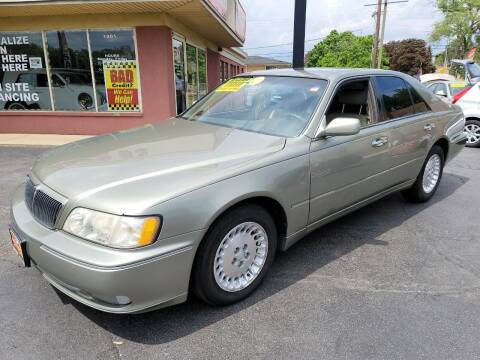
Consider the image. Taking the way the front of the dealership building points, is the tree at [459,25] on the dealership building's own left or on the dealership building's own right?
on the dealership building's own left

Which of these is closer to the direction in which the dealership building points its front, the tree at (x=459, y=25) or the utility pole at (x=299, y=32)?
the utility pole

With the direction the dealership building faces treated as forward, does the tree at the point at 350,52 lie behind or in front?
behind

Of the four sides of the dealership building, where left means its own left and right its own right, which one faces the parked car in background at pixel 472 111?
left

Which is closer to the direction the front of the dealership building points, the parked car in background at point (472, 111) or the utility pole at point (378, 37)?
the parked car in background

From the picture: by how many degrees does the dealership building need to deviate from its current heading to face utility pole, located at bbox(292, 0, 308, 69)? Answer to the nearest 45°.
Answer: approximately 45° to its left

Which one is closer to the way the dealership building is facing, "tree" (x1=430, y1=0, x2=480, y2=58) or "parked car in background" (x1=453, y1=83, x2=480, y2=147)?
the parked car in background

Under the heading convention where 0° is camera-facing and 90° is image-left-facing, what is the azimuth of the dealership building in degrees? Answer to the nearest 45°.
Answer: approximately 0°

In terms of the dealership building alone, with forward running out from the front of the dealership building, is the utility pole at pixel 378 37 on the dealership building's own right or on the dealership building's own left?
on the dealership building's own left
